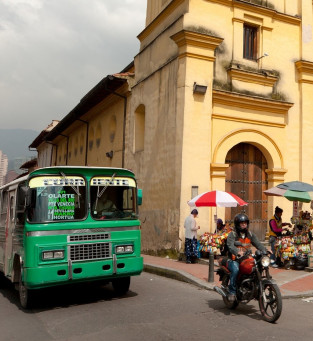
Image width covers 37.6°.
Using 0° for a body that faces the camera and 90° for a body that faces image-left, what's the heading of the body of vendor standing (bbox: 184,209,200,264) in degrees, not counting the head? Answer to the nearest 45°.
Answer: approximately 270°

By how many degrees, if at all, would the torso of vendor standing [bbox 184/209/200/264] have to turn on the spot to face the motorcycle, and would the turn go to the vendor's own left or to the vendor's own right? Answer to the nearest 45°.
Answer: approximately 90° to the vendor's own right

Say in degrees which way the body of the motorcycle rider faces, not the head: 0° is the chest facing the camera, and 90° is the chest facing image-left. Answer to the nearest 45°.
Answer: approximately 315°

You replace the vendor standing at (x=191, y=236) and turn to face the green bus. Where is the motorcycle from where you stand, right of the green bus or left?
left

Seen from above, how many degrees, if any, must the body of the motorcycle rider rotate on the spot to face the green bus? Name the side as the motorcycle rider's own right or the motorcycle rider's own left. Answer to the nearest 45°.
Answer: approximately 135° to the motorcycle rider's own right

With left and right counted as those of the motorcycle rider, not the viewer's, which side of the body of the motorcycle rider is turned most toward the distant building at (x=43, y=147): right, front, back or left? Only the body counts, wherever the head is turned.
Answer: back

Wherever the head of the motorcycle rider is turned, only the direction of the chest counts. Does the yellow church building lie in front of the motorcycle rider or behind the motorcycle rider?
behind

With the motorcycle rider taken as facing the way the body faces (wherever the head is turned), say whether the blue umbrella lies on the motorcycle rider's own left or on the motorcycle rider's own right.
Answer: on the motorcycle rider's own left
